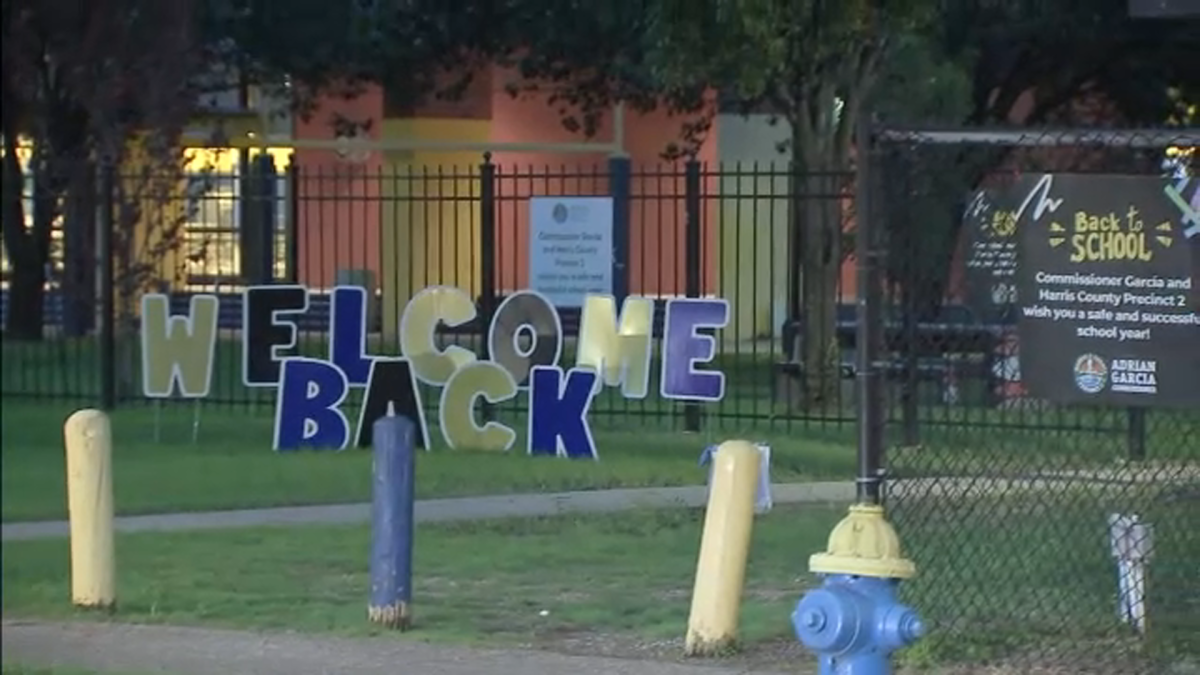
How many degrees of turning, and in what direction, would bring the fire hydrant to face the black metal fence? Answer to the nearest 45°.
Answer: approximately 135° to its right

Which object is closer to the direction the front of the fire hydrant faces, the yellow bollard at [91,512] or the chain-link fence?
the yellow bollard

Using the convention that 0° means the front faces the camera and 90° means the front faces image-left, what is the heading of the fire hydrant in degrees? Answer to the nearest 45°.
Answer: approximately 45°

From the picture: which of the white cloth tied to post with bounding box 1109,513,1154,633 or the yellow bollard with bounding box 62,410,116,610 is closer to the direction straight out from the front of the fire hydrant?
the yellow bollard

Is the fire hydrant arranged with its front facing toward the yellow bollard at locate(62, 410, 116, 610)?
no

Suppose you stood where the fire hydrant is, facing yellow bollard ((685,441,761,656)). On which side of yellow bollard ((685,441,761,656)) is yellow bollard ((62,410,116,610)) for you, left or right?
left

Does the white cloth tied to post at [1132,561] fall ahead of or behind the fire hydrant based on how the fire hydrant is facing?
behind

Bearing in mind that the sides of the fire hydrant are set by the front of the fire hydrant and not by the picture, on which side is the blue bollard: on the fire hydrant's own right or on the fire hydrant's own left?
on the fire hydrant's own right

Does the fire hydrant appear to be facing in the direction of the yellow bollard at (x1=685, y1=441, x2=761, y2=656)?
no

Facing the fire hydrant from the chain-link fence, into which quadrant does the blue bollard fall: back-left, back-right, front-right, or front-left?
front-right

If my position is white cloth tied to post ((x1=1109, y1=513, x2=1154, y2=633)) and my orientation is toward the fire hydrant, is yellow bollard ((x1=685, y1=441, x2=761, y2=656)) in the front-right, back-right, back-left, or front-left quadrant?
front-right

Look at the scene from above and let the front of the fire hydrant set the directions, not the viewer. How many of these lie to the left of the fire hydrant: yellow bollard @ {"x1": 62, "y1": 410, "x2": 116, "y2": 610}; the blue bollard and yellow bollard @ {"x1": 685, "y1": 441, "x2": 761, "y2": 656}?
0
